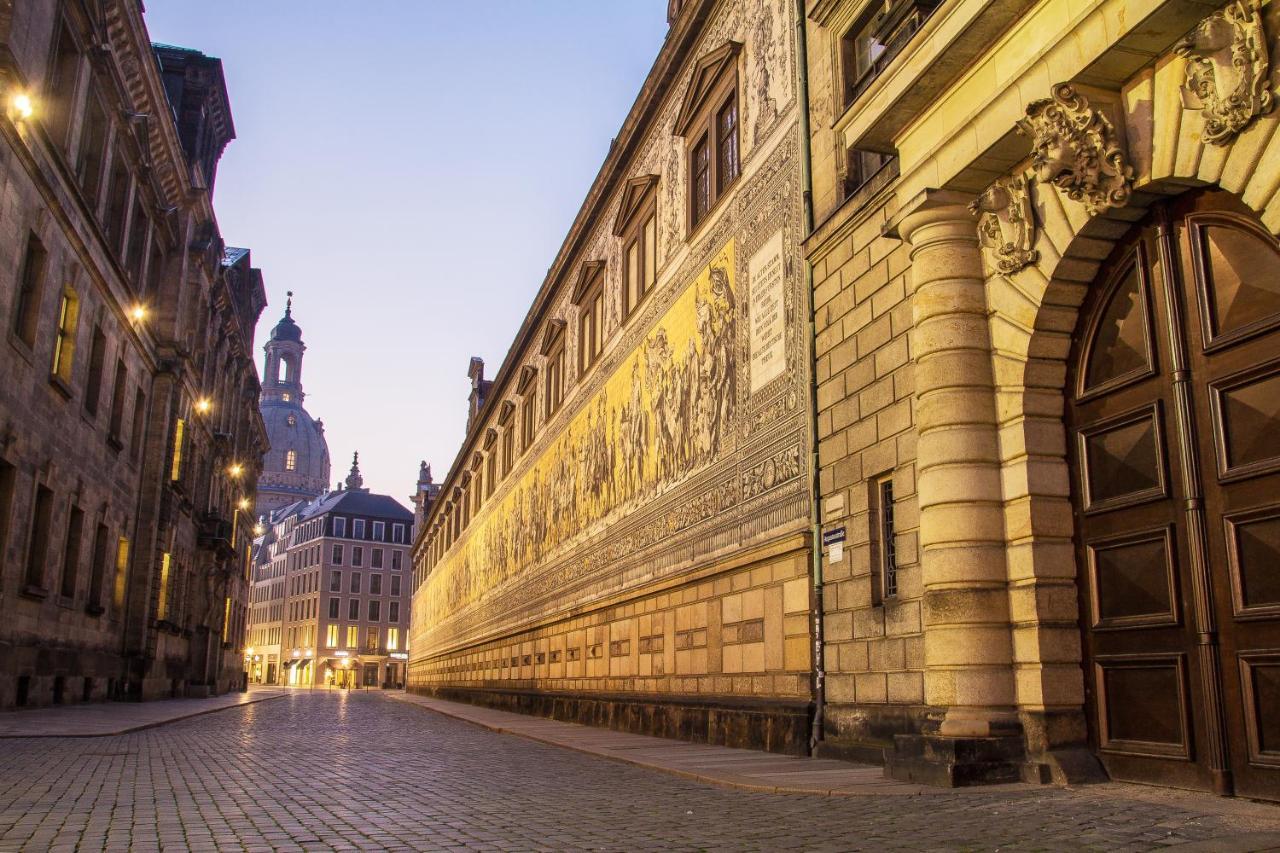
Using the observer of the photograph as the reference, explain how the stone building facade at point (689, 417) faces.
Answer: facing the viewer and to the left of the viewer

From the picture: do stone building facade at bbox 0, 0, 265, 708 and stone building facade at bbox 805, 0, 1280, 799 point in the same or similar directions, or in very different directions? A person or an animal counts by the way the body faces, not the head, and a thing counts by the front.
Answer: very different directions

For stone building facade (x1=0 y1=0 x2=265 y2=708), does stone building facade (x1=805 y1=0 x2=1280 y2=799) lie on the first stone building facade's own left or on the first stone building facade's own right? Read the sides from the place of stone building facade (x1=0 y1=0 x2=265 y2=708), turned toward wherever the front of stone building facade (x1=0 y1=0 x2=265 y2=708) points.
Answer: on the first stone building facade's own right

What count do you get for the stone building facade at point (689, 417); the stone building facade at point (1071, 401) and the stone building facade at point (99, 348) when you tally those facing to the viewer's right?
1

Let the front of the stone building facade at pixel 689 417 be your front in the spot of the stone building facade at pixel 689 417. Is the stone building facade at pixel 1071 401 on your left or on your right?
on your left

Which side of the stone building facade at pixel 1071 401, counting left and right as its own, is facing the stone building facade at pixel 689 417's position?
right

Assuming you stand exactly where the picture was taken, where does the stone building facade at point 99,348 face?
facing to the right of the viewer

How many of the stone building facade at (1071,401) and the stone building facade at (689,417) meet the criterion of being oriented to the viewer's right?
0
